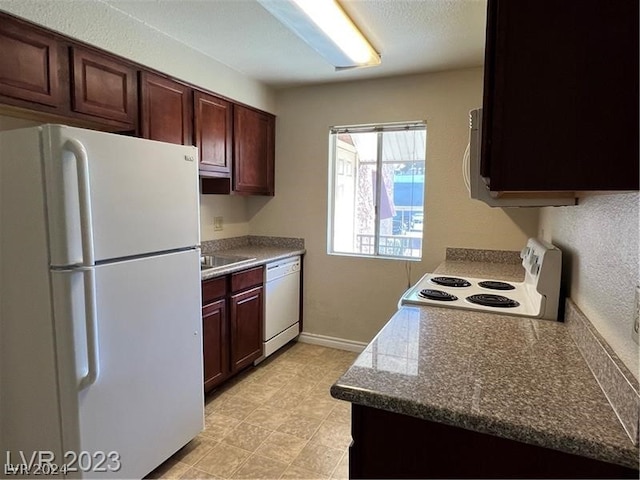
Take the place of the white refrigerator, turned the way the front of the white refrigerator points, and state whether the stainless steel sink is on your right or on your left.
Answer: on your left

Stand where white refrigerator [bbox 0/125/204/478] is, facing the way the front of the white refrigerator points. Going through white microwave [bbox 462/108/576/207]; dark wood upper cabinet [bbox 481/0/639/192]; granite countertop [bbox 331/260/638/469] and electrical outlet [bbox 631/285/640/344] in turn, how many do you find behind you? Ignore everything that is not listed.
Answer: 0

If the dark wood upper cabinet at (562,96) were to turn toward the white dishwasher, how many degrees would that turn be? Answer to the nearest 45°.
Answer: approximately 45° to its right

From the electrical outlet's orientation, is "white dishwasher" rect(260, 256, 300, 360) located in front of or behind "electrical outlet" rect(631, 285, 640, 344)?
in front

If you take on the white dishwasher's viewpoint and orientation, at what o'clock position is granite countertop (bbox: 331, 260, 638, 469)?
The granite countertop is roughly at 1 o'clock from the white dishwasher.

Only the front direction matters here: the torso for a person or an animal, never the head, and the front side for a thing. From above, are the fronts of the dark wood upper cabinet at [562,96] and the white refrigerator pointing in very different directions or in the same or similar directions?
very different directions

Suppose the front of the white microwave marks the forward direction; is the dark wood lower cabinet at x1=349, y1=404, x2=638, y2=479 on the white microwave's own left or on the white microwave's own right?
on the white microwave's own left

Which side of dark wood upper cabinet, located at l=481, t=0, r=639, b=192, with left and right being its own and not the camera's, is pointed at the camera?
left

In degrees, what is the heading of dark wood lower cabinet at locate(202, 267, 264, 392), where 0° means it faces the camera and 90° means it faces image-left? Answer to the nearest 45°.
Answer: approximately 315°

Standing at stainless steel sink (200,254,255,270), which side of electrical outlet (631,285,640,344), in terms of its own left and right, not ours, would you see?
front

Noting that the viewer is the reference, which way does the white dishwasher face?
facing the viewer and to the right of the viewer

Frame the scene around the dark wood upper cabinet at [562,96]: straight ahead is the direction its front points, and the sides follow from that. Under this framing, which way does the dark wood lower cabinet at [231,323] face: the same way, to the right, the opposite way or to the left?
the opposite way

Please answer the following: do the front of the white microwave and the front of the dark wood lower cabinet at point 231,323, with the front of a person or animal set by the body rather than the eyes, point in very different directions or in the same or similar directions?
very different directions

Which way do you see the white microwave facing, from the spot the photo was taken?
facing to the left of the viewer

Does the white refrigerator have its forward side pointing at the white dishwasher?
no
